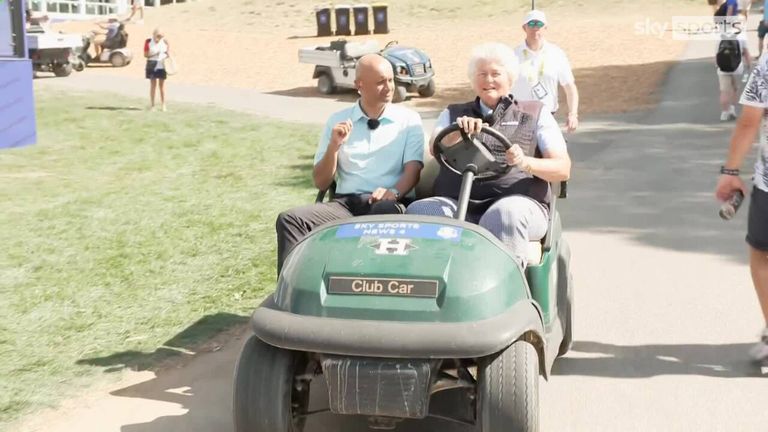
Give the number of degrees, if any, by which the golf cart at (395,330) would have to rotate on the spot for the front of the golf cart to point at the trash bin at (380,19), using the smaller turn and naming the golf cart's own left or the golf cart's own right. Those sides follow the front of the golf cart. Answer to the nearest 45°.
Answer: approximately 180°

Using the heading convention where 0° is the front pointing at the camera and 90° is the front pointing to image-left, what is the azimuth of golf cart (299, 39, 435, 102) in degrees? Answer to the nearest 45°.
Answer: approximately 315°

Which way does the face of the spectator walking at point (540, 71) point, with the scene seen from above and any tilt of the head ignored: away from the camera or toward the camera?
toward the camera

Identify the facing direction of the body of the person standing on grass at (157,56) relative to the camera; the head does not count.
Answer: toward the camera

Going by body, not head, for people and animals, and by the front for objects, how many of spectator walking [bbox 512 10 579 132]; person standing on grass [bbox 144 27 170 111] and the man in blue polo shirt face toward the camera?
3

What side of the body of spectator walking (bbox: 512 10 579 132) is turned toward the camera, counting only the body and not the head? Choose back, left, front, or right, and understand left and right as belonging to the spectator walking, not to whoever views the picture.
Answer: front

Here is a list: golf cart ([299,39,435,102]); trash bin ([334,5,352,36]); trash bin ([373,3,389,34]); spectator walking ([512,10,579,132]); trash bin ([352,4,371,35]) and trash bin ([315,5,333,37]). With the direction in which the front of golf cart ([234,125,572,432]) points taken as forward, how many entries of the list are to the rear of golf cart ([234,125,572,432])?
6

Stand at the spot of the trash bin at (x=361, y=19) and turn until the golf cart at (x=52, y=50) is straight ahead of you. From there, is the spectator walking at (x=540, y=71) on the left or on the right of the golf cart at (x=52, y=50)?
left

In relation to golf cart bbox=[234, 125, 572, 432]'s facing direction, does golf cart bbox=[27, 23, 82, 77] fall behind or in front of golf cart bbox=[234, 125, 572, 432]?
behind

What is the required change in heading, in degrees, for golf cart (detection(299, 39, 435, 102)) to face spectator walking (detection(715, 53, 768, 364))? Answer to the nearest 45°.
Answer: approximately 45° to its right

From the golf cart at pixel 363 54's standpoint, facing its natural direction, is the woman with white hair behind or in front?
in front

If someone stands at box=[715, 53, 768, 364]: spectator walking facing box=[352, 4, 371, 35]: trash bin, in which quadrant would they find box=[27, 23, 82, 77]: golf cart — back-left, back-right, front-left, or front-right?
front-left

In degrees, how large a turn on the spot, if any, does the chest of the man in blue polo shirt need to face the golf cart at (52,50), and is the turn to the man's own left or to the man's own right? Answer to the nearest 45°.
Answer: approximately 180°

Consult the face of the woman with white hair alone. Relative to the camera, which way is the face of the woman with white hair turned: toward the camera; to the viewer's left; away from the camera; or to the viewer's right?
toward the camera

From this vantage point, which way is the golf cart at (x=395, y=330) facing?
toward the camera
